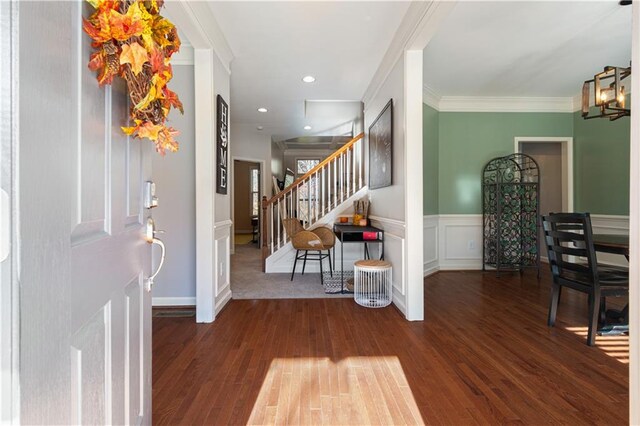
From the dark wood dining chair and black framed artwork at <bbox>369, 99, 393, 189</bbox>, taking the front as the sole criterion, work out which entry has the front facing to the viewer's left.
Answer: the black framed artwork

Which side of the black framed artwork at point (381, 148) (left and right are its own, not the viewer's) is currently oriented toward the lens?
left

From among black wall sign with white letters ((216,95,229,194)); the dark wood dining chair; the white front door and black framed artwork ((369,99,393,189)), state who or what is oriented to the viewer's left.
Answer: black framed artwork ((369,99,393,189))

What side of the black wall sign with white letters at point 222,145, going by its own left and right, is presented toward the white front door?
right

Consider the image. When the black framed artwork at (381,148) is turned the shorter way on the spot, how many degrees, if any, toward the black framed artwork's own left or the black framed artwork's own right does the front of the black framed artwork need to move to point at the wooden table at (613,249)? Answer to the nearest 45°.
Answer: approximately 135° to the black framed artwork's own left

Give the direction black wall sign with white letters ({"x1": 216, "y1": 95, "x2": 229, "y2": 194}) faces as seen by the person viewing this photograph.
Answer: facing to the right of the viewer

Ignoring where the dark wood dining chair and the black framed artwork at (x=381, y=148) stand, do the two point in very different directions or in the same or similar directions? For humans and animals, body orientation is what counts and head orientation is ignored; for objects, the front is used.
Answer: very different directions

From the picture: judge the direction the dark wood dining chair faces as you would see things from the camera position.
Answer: facing away from the viewer and to the right of the viewer
